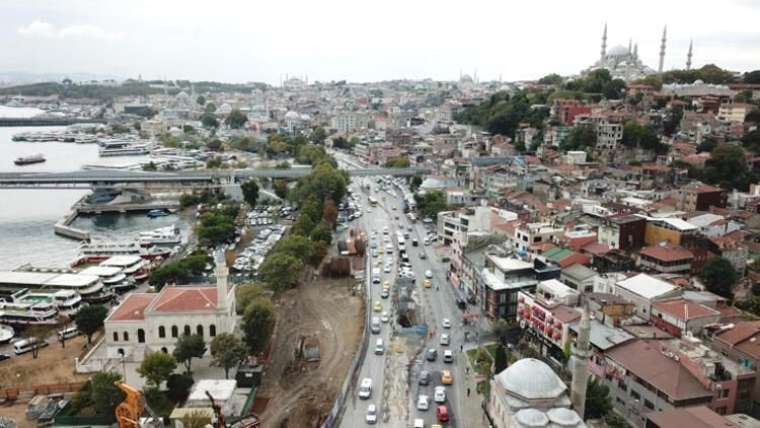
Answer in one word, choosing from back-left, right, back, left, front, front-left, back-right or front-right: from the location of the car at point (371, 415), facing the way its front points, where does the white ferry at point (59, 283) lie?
back-right

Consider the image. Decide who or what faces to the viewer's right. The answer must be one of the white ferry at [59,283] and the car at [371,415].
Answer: the white ferry

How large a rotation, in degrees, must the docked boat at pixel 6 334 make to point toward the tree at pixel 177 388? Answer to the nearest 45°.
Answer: approximately 45° to its right

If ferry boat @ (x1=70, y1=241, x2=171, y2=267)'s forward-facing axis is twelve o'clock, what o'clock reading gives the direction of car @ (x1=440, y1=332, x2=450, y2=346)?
The car is roughly at 2 o'clock from the ferry boat.

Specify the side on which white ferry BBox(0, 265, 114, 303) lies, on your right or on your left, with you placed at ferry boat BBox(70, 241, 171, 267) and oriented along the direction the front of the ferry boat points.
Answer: on your right

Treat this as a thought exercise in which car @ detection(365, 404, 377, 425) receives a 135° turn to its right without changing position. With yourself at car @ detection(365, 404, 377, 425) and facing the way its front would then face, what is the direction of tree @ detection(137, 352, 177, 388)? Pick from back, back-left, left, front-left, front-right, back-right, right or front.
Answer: front-left

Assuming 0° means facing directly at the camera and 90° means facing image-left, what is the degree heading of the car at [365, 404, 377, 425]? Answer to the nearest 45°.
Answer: approximately 0°

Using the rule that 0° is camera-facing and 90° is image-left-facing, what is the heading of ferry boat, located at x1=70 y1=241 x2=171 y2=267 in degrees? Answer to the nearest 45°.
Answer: approximately 270°

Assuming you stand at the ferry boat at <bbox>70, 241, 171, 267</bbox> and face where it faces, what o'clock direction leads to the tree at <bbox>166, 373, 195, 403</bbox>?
The tree is roughly at 3 o'clock from the ferry boat.

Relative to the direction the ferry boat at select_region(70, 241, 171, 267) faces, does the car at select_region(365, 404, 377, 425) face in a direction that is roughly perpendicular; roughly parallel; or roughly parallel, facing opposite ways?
roughly perpendicular

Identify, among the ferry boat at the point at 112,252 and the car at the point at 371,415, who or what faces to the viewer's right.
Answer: the ferry boat

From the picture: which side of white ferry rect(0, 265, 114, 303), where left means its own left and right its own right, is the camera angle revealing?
right

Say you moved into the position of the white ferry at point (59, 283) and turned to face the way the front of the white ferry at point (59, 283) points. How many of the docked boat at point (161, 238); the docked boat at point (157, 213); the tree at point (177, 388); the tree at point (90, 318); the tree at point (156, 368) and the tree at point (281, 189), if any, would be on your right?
3

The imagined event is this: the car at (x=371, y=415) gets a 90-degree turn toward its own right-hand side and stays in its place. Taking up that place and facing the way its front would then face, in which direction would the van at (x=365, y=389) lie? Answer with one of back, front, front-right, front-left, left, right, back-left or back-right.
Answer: right

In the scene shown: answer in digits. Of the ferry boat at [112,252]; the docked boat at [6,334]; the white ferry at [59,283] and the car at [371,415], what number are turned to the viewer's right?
3
